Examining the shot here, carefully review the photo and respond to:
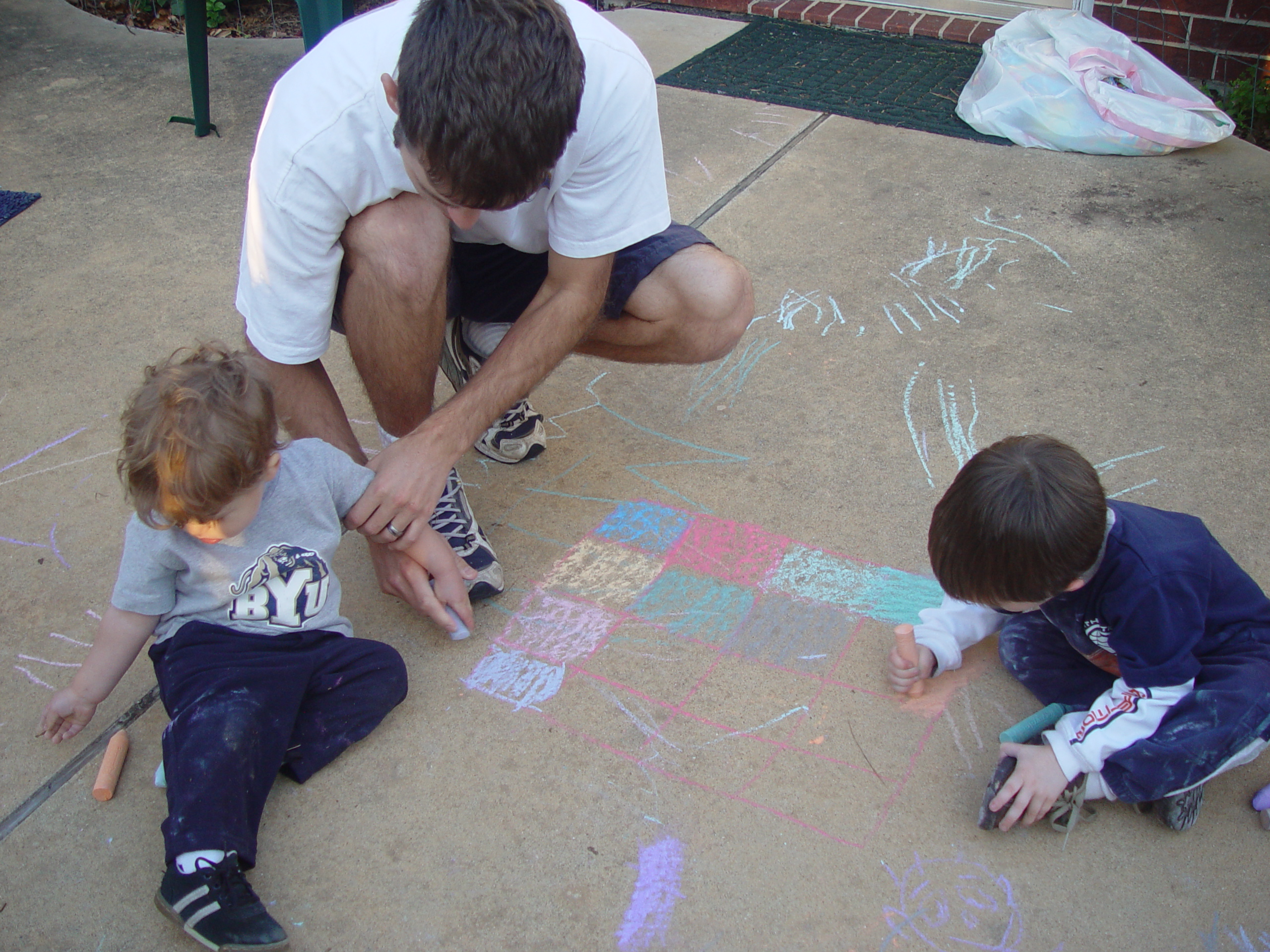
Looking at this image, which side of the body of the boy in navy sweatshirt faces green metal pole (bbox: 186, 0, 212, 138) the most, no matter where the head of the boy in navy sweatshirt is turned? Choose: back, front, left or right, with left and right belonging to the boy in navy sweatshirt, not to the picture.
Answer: right

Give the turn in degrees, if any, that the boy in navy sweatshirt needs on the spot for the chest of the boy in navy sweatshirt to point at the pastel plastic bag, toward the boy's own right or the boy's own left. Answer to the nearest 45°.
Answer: approximately 135° to the boy's own right

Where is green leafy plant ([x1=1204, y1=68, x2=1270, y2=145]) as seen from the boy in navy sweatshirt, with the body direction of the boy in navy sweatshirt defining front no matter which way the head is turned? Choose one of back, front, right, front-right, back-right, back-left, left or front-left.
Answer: back-right

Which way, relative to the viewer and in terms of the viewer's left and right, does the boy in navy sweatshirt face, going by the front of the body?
facing the viewer and to the left of the viewer
